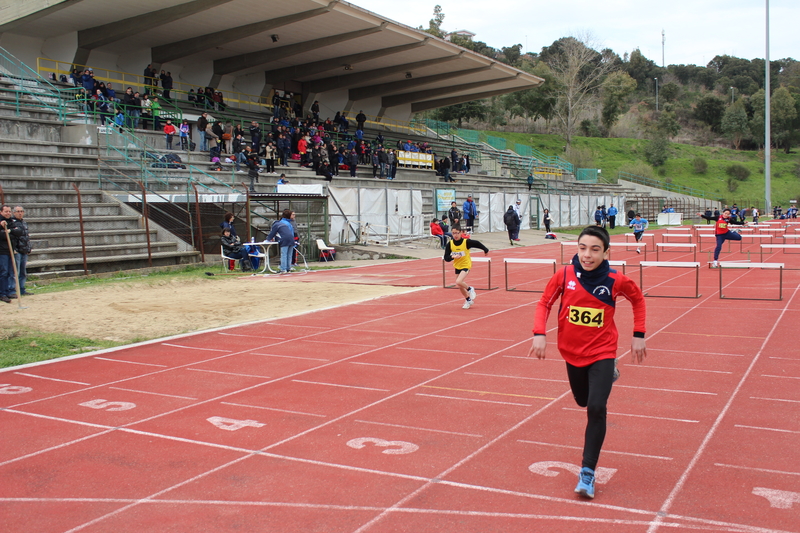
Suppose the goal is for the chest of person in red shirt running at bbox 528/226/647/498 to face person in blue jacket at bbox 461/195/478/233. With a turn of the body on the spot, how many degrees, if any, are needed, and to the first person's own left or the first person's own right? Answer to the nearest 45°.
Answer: approximately 180°

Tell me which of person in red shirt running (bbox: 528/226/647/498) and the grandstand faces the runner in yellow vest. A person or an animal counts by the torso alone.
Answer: the grandstand

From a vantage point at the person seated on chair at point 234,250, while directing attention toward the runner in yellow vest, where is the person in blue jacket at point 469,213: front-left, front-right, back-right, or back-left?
back-left

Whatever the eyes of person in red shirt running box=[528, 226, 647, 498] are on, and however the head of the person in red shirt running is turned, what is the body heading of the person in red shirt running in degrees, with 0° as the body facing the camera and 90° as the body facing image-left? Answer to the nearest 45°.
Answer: approximately 0°

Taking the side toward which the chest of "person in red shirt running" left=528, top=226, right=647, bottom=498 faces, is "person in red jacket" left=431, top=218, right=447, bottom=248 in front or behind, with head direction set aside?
behind

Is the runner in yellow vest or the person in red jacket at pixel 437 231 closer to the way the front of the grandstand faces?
the runner in yellow vest

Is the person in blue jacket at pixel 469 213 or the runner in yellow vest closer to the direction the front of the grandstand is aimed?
the runner in yellow vest

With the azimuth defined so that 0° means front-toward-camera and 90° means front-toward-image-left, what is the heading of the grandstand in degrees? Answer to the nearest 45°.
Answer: approximately 315°

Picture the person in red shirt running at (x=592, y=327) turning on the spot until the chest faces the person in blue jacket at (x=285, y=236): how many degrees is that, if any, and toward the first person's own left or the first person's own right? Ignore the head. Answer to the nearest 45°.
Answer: approximately 135° to the first person's own right
